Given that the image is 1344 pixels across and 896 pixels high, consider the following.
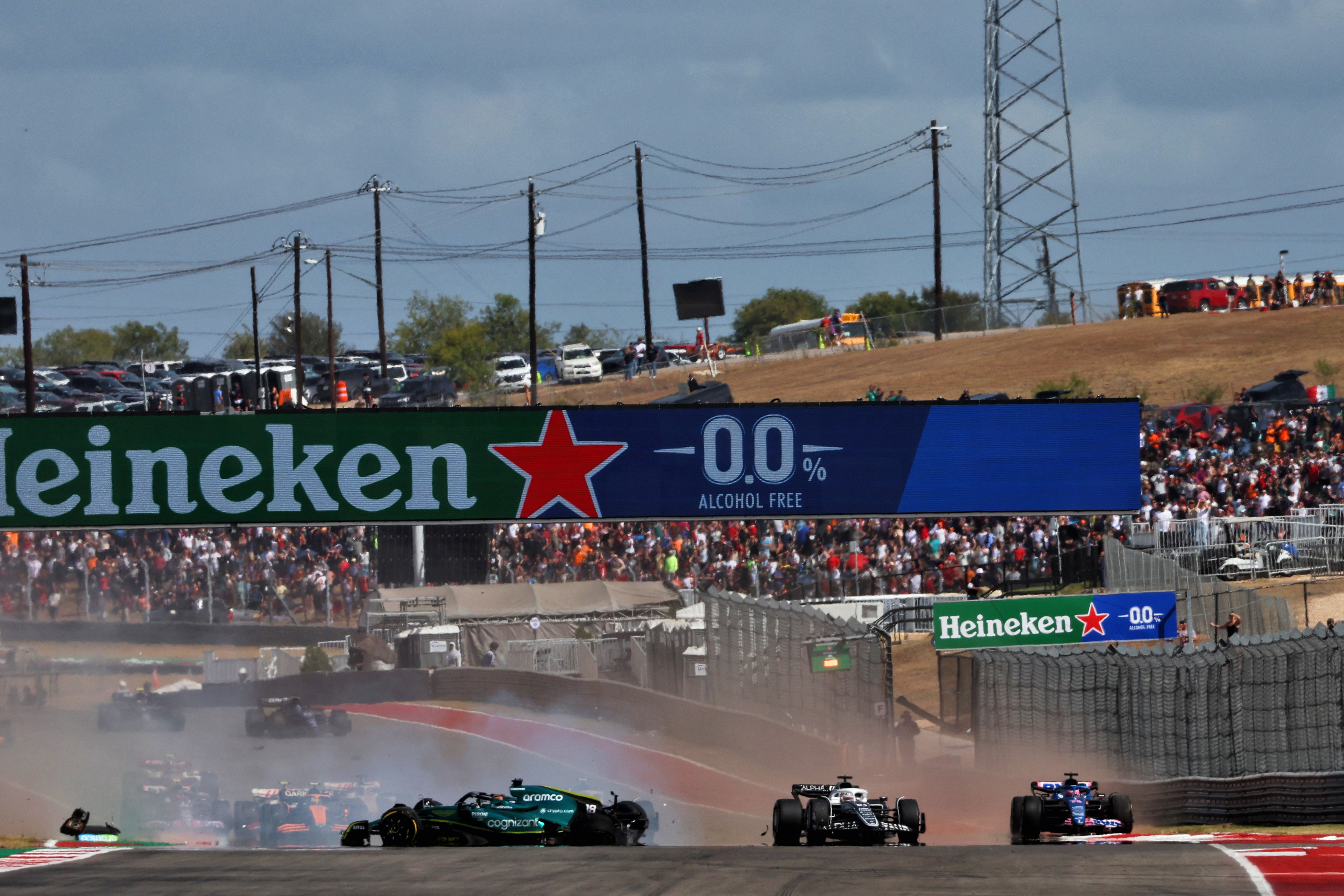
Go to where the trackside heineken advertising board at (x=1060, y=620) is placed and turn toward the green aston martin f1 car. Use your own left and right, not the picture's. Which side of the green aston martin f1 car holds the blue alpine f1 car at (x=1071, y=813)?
left

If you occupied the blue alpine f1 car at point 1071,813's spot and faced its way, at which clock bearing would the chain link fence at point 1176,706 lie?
The chain link fence is roughly at 7 o'clock from the blue alpine f1 car.

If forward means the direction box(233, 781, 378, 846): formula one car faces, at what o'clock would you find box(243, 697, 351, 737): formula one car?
box(243, 697, 351, 737): formula one car is roughly at 6 o'clock from box(233, 781, 378, 846): formula one car.

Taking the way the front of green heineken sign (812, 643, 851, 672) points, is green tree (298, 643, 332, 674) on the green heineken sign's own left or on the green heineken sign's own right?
on the green heineken sign's own right

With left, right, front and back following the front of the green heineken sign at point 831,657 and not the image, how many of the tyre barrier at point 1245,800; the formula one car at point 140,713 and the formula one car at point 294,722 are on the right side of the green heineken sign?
2

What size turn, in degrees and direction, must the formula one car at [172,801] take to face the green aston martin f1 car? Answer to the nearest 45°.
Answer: approximately 45° to its left

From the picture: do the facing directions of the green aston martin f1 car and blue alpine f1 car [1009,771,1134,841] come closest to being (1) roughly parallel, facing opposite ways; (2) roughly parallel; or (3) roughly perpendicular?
roughly perpendicular

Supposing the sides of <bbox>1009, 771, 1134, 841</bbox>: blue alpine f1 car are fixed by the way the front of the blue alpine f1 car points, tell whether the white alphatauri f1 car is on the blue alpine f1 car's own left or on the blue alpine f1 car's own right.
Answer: on the blue alpine f1 car's own right

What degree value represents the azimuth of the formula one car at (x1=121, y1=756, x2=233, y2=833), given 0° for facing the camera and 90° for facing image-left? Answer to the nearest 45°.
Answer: approximately 0°

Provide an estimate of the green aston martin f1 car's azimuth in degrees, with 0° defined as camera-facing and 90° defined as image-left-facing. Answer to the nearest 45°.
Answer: approximately 90°

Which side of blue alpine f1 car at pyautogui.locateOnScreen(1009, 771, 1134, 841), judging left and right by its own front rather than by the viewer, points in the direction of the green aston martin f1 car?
right

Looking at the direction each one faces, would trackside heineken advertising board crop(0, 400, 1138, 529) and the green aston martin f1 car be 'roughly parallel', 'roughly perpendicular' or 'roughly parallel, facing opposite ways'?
roughly perpendicular

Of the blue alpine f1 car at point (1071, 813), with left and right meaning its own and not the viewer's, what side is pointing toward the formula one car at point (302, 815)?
right

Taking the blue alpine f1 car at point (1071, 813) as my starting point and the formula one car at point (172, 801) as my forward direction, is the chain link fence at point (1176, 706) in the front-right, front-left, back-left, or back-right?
back-right

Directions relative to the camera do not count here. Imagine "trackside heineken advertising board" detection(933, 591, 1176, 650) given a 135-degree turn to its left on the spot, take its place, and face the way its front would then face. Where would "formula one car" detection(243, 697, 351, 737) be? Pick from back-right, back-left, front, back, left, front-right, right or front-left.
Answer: back-left

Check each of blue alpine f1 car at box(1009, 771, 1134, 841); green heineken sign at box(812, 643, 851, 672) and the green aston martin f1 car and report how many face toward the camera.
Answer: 2
